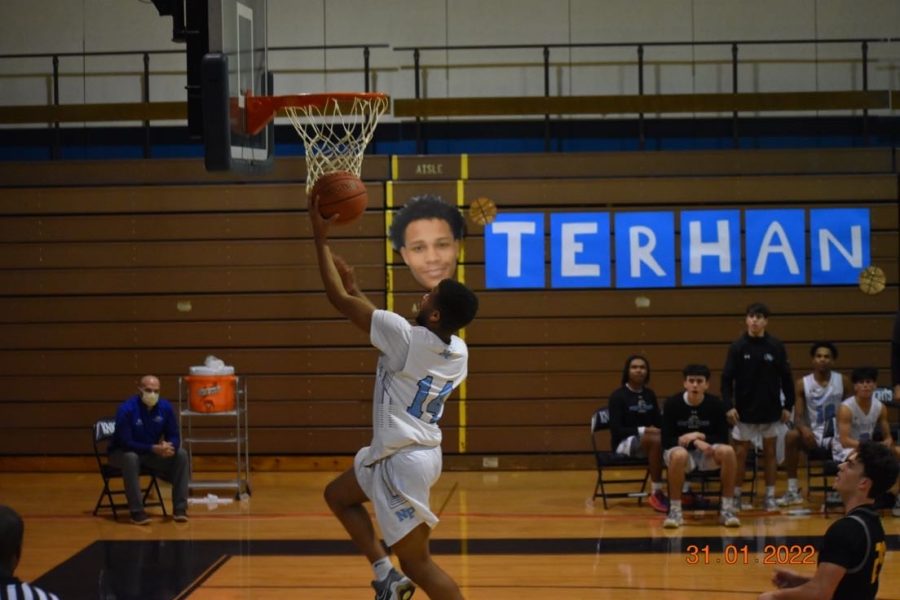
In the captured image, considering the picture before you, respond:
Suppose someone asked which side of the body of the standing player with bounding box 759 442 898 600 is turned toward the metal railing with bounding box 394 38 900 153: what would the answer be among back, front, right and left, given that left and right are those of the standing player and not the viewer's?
right

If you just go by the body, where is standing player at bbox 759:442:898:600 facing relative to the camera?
to the viewer's left

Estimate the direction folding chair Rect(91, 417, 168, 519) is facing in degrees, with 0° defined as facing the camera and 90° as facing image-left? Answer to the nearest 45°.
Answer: approximately 315°

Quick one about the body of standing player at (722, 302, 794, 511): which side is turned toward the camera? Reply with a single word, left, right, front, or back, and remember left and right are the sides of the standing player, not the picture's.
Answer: front

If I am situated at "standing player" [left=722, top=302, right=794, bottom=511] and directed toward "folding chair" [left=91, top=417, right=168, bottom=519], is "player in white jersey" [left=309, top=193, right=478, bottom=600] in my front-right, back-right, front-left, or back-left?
front-left

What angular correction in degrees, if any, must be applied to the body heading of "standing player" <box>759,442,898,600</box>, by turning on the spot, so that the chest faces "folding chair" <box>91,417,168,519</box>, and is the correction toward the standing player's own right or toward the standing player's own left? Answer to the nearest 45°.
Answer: approximately 45° to the standing player's own right

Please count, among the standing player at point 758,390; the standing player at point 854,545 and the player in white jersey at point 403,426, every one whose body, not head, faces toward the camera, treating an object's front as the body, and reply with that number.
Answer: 1

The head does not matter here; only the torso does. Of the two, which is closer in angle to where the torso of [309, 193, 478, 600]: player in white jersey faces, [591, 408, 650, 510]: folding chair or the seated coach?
the seated coach

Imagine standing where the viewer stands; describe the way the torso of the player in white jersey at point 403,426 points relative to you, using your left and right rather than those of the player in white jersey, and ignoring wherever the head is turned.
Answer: facing away from the viewer and to the left of the viewer

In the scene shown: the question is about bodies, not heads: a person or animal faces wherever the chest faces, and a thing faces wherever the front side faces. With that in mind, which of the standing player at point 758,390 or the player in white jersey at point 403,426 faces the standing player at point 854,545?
the standing player at point 758,390

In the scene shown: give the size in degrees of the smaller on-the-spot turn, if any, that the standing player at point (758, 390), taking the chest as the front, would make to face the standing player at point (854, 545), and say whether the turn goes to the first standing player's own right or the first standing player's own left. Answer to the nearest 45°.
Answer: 0° — they already face them

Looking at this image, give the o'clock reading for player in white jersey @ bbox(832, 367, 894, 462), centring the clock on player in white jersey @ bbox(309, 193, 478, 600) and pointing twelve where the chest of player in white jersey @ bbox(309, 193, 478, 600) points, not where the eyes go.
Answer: player in white jersey @ bbox(832, 367, 894, 462) is roughly at 3 o'clock from player in white jersey @ bbox(309, 193, 478, 600).

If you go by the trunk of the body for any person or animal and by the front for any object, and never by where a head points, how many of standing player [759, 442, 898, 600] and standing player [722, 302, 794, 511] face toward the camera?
1
